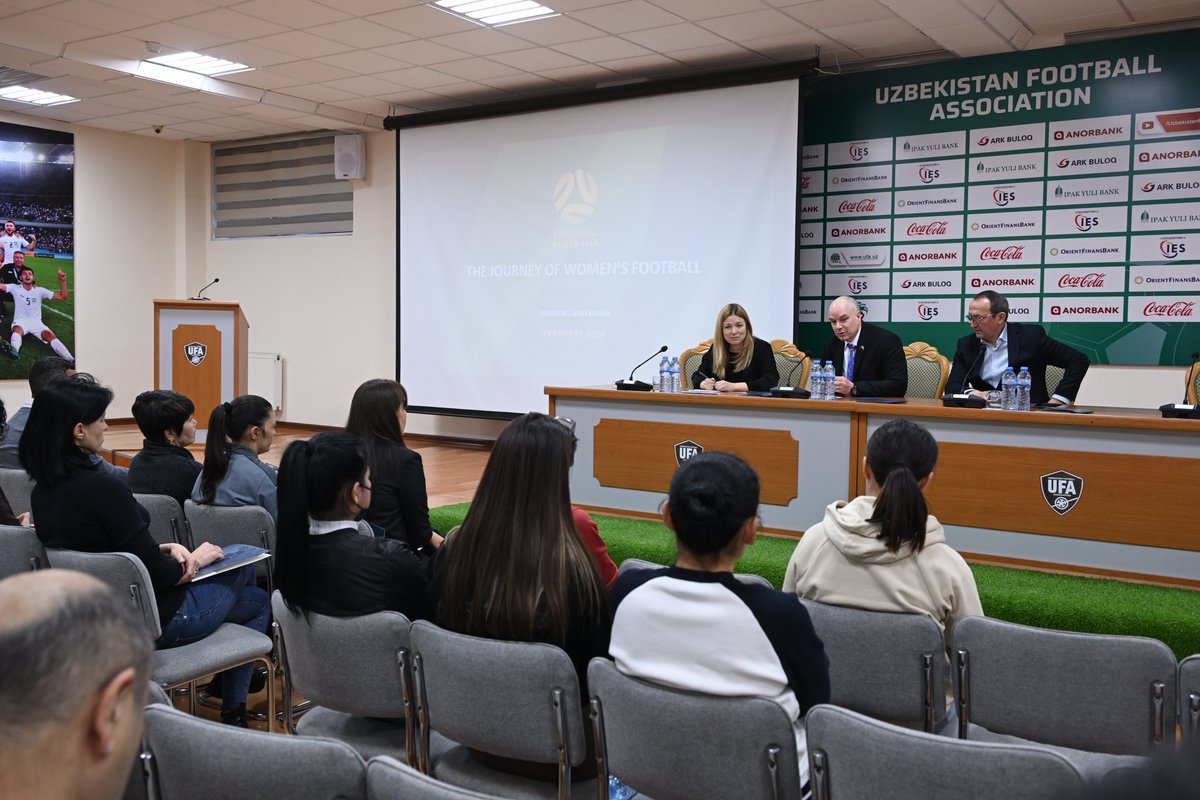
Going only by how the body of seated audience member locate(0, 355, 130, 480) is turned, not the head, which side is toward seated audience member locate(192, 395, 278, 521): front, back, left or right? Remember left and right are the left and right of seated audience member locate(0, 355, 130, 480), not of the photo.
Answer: right

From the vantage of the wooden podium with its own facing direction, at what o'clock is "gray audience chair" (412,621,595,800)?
The gray audience chair is roughly at 12 o'clock from the wooden podium.

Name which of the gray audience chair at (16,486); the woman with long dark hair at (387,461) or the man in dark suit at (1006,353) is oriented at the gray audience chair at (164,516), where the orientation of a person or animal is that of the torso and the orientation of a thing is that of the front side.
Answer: the man in dark suit

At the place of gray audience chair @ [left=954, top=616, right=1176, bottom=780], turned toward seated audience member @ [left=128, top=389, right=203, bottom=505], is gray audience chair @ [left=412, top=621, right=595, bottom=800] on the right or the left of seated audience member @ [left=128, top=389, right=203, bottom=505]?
left

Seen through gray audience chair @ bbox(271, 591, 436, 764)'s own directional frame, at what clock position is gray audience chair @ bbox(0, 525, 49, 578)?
gray audience chair @ bbox(0, 525, 49, 578) is roughly at 9 o'clock from gray audience chair @ bbox(271, 591, 436, 764).

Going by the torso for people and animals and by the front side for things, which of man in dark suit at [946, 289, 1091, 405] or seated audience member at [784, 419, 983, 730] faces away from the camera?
the seated audience member

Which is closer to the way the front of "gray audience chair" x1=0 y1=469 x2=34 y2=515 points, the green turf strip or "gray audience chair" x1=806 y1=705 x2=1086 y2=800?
the green turf strip

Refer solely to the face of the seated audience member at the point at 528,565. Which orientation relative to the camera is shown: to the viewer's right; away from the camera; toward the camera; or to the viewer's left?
away from the camera

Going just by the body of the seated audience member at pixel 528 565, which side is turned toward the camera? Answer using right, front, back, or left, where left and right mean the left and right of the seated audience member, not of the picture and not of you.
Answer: back

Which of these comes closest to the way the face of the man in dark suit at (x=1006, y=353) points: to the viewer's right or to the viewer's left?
to the viewer's left

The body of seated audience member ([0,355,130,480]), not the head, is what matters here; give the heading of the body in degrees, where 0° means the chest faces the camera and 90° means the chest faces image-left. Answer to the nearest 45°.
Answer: approximately 225°

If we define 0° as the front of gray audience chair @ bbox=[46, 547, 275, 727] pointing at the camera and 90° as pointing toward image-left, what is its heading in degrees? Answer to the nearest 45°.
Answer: approximately 225°
